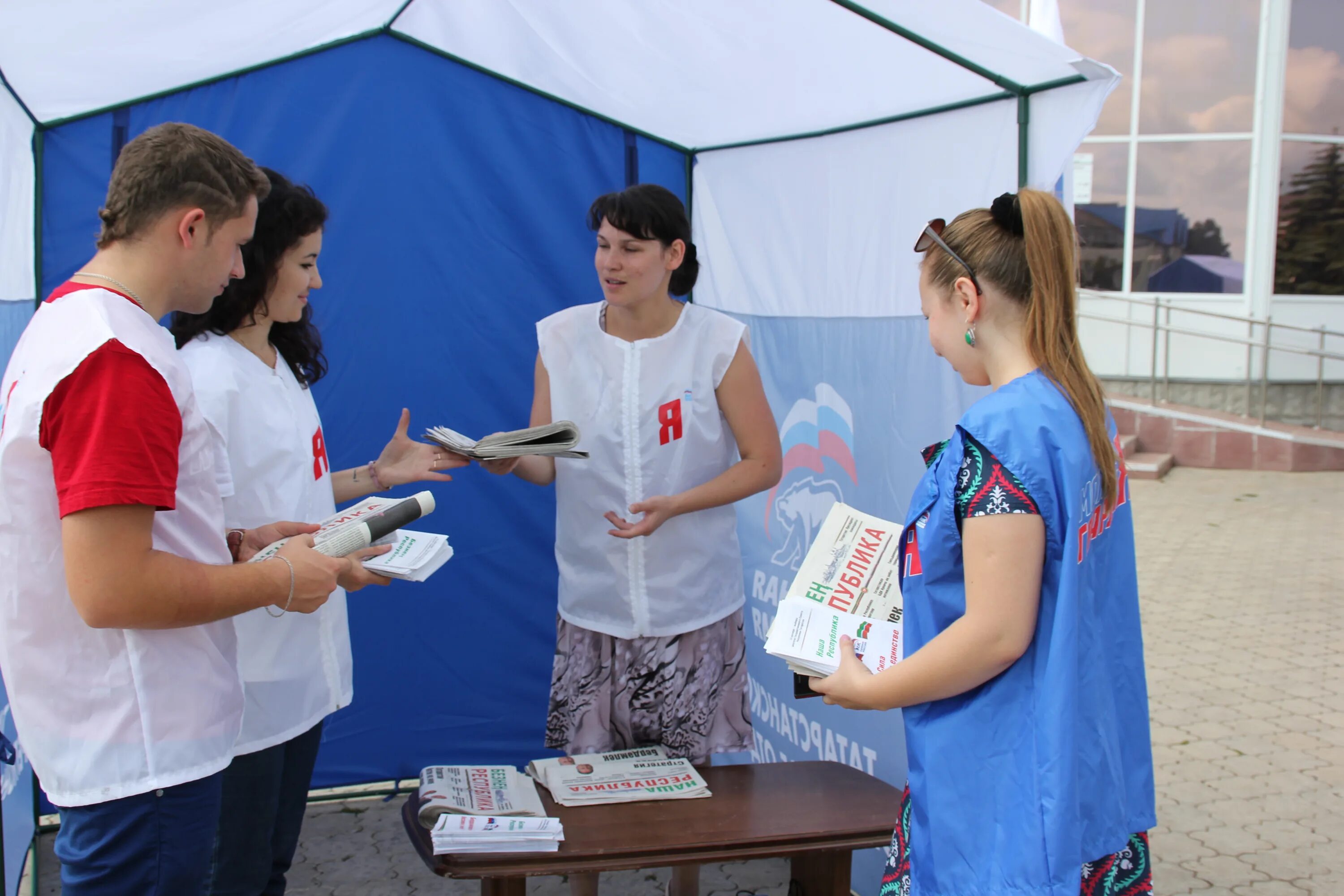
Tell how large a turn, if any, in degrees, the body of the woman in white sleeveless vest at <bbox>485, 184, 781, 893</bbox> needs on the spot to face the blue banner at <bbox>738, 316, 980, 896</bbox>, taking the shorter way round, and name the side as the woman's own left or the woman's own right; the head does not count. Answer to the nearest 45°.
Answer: approximately 135° to the woman's own left

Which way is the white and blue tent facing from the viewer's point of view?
toward the camera

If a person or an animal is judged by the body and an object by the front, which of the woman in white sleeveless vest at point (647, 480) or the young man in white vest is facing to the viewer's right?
the young man in white vest

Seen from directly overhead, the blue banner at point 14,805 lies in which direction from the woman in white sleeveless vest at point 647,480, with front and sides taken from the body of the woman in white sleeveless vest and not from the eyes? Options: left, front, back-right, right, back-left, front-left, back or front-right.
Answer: right

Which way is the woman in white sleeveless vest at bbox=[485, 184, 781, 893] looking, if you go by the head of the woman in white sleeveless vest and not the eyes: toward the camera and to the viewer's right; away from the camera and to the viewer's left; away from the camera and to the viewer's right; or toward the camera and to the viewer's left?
toward the camera and to the viewer's left

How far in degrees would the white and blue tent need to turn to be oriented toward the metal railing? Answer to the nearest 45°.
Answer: approximately 135° to its left

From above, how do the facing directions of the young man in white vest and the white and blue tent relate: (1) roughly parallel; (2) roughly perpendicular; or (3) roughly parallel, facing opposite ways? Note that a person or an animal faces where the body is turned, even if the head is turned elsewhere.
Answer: roughly perpendicular

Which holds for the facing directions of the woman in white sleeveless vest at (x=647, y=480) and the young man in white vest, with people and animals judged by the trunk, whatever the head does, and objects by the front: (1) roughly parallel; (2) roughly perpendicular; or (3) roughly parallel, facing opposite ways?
roughly perpendicular

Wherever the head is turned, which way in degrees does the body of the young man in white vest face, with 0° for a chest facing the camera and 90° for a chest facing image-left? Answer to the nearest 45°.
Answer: approximately 270°

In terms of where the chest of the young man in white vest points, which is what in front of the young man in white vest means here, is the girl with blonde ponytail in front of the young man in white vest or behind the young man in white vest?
in front

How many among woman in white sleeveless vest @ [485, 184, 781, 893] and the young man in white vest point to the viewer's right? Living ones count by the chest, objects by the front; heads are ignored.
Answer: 1

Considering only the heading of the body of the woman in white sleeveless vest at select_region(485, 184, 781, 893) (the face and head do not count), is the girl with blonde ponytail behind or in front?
in front

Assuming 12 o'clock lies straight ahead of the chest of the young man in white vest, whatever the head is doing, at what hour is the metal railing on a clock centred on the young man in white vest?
The metal railing is roughly at 11 o'clock from the young man in white vest.

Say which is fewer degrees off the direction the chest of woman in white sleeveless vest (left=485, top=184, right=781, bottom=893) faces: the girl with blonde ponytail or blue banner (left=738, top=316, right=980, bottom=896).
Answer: the girl with blonde ponytail
